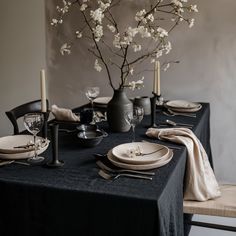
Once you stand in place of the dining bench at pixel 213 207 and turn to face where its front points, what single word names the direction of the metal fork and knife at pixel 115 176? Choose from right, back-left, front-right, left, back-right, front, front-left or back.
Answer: front-left

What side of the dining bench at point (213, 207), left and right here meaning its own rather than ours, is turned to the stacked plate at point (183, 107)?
right

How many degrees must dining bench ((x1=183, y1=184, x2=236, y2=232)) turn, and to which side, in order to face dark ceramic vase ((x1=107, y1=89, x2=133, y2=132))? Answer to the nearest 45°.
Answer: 0° — it already faces it

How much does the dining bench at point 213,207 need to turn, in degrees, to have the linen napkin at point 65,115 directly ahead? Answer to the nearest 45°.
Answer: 0° — it already faces it

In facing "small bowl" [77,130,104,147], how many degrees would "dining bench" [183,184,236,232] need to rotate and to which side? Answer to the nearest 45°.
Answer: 0° — it already faces it

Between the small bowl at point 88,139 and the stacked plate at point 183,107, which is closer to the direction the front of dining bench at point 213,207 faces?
the small bowl

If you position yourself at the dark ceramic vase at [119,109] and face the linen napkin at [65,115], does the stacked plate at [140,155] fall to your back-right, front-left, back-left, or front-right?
back-left

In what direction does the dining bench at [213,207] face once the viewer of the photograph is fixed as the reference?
facing to the left of the viewer

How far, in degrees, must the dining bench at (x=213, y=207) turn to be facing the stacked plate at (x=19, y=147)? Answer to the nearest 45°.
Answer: approximately 45° to its left
